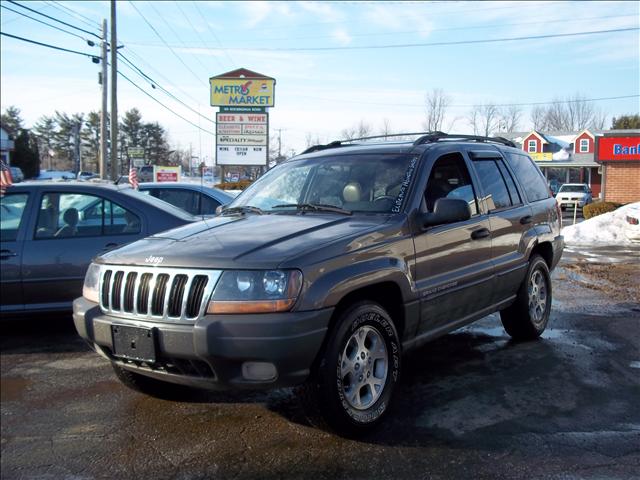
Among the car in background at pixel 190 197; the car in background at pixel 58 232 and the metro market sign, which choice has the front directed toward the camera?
the metro market sign

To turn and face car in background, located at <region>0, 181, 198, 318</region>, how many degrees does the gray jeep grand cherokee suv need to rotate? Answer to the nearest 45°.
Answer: approximately 90° to its right

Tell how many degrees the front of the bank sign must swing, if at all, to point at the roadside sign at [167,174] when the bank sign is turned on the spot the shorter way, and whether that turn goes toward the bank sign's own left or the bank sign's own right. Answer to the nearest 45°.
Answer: approximately 90° to the bank sign's own right

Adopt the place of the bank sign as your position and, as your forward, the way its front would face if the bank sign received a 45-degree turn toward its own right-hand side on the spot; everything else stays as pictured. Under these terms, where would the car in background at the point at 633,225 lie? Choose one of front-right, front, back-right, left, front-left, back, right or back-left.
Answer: front-left

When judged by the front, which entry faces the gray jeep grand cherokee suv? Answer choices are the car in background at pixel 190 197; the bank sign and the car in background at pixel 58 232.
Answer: the bank sign

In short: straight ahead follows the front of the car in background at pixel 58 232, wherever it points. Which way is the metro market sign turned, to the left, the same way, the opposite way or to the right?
to the left

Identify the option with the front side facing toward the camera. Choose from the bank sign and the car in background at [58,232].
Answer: the bank sign

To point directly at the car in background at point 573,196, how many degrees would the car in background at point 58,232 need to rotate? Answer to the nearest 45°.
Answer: approximately 135° to its right

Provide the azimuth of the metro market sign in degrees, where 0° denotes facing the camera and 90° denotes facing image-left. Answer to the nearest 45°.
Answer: approximately 0°

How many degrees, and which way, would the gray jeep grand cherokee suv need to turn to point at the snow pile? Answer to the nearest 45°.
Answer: approximately 180°

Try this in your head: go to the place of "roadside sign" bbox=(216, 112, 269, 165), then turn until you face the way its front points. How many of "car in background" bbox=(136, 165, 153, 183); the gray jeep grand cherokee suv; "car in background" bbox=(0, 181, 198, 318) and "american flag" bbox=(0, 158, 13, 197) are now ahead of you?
3

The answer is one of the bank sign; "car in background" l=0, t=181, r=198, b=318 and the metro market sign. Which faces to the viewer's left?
the car in background

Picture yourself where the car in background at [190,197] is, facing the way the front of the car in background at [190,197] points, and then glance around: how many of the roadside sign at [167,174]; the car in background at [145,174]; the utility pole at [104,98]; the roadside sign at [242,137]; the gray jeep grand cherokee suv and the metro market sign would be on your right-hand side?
5

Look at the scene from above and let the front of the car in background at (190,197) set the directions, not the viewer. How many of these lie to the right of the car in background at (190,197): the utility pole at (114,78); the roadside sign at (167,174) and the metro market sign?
3

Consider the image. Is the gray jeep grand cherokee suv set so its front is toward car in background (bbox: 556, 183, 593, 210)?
no

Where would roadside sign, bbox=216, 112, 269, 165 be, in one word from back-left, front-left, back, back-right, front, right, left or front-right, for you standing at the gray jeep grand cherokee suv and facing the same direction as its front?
back-right

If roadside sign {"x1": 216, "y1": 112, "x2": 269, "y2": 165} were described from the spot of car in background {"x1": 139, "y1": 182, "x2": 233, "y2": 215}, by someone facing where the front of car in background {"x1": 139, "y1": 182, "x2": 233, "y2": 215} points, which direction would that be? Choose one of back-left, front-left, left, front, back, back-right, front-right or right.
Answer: right

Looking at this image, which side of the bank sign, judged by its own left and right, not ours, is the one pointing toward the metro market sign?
right

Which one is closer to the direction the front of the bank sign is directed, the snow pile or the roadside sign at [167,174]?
the snow pile

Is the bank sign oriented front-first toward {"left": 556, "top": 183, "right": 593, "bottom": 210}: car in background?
no

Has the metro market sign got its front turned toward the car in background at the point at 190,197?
yes

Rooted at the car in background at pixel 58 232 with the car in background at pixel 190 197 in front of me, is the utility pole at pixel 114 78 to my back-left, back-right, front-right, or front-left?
front-left

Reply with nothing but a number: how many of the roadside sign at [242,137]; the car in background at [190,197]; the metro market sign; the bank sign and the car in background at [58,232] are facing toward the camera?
3

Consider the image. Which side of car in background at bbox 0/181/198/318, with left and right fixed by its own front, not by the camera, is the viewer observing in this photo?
left
